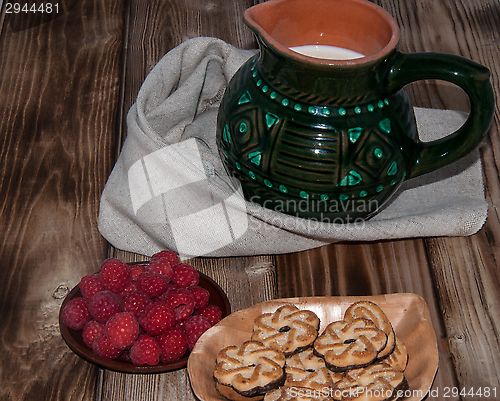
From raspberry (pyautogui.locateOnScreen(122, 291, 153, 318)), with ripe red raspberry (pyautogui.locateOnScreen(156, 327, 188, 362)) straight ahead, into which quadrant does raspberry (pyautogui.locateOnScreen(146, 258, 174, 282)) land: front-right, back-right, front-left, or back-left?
back-left

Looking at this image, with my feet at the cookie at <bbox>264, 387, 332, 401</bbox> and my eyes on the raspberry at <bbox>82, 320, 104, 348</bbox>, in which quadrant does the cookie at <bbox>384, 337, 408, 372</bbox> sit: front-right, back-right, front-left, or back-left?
back-right

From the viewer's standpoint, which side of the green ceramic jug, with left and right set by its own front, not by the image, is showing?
left
